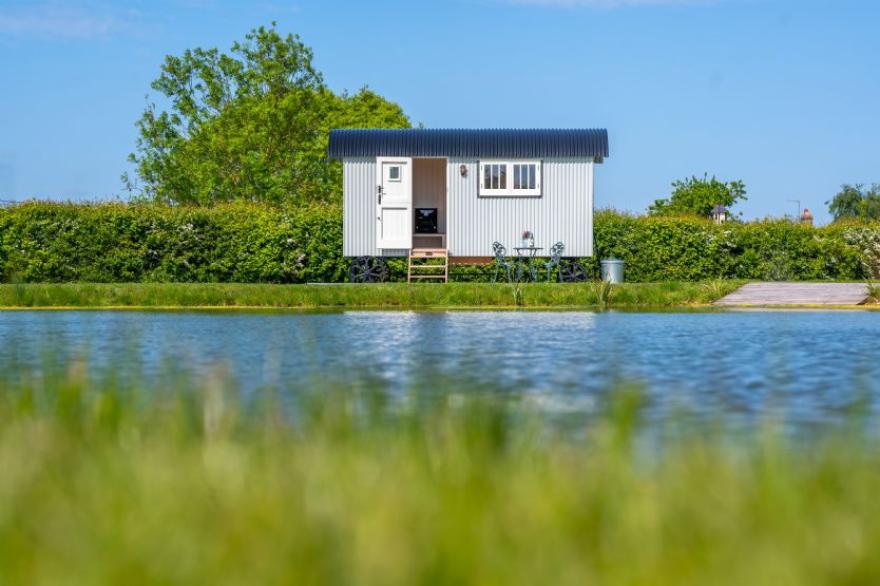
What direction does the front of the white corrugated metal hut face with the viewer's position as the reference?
facing the viewer

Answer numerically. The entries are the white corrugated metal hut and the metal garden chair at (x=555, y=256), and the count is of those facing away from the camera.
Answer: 0

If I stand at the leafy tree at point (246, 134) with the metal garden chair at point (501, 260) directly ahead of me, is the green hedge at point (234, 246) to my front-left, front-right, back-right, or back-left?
front-right

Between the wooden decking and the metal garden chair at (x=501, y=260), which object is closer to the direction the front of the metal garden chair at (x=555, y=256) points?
the metal garden chair

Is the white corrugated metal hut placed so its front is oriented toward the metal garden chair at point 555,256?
no

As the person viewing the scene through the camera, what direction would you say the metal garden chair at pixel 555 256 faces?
facing the viewer and to the left of the viewer

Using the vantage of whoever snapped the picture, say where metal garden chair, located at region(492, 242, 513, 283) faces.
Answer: facing the viewer and to the right of the viewer

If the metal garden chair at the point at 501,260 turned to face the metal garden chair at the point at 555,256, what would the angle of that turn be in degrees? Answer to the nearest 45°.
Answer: approximately 45° to its left

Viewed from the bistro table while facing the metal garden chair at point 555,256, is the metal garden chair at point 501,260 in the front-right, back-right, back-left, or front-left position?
back-right

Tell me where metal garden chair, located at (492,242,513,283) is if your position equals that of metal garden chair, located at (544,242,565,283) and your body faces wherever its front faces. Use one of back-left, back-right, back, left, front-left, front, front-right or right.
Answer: front-right
